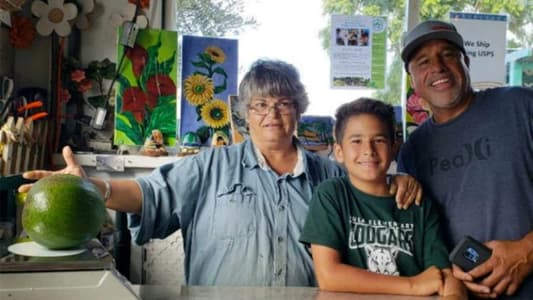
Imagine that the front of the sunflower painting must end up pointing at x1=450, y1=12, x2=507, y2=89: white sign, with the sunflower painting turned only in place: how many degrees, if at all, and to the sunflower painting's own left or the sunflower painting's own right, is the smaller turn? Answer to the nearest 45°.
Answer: approximately 90° to the sunflower painting's own left

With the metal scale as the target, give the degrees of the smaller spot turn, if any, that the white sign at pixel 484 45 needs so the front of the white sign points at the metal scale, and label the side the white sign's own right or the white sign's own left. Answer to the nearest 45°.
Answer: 0° — it already faces it

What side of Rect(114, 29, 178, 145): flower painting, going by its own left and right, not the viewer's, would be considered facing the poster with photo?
left

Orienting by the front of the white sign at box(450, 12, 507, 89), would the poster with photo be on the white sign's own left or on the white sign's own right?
on the white sign's own right
